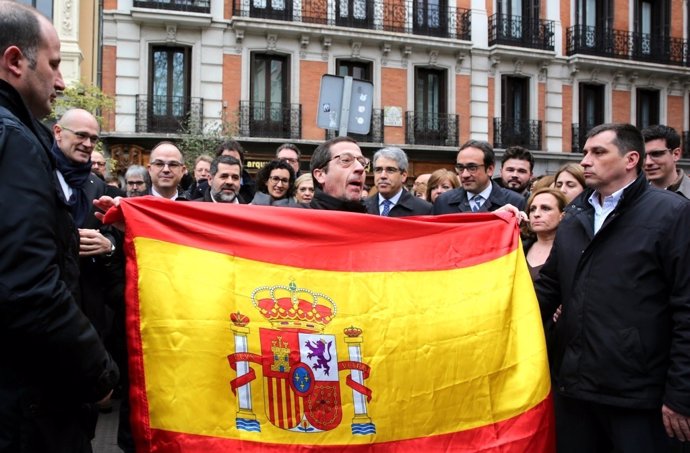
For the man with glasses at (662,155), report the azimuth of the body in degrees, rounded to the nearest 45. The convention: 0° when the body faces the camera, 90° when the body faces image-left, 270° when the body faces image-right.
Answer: approximately 45°

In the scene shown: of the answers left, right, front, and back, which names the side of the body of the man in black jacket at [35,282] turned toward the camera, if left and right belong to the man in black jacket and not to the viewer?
right

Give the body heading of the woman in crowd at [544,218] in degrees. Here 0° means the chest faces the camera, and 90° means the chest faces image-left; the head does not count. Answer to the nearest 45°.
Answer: approximately 45°

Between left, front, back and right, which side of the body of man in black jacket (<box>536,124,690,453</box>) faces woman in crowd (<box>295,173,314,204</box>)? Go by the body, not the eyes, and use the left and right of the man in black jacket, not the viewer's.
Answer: right

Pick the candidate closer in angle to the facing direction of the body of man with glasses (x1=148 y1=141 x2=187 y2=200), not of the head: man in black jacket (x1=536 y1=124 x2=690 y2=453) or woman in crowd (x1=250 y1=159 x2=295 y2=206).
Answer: the man in black jacket

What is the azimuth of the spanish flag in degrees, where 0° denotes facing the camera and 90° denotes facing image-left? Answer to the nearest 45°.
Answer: approximately 0°

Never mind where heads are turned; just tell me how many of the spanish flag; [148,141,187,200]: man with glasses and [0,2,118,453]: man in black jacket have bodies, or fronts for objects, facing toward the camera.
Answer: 2

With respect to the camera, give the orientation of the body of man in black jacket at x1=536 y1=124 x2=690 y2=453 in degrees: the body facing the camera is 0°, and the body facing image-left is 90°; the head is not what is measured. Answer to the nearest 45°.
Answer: approximately 45°
